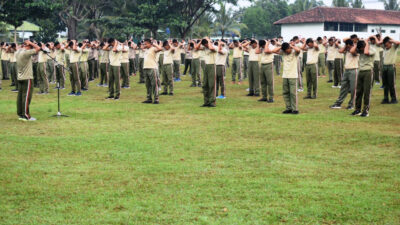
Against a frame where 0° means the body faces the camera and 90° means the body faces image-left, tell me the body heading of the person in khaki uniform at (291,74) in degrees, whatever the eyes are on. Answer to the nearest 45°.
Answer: approximately 45°

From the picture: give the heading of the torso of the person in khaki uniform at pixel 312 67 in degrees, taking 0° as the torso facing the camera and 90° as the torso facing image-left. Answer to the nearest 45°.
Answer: approximately 45°

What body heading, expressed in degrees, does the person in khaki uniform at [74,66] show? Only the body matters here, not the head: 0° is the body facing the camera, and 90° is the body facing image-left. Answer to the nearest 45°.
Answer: approximately 45°

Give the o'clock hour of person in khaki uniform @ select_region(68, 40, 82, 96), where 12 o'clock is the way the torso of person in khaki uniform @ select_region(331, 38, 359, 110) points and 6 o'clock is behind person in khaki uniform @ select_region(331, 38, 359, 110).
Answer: person in khaki uniform @ select_region(68, 40, 82, 96) is roughly at 2 o'clock from person in khaki uniform @ select_region(331, 38, 359, 110).

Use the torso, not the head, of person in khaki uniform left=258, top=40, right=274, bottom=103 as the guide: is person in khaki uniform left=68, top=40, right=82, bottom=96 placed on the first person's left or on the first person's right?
on the first person's right

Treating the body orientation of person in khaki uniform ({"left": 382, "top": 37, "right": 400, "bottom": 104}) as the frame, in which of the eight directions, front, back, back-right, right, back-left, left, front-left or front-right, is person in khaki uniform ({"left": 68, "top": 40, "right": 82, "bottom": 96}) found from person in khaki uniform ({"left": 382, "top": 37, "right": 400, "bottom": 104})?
front-right

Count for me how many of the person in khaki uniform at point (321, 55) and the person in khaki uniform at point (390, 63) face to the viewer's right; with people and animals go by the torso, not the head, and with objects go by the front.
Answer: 0

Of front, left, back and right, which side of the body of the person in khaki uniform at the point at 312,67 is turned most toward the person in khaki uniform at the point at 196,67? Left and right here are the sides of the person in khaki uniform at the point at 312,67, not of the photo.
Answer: right
